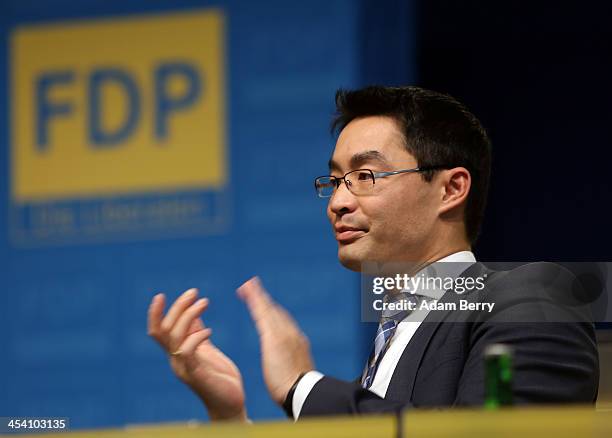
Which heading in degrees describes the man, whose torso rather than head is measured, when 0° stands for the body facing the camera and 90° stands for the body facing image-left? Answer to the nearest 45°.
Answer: approximately 45°

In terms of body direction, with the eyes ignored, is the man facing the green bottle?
no
